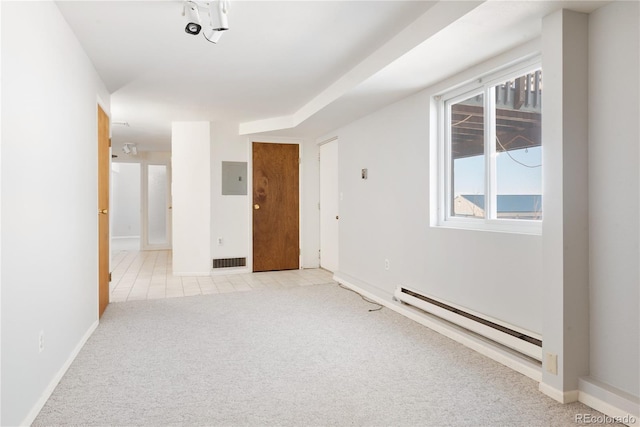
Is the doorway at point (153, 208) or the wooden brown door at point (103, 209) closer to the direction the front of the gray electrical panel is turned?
the wooden brown door

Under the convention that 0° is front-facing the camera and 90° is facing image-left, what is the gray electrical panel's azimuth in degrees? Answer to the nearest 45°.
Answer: approximately 0°

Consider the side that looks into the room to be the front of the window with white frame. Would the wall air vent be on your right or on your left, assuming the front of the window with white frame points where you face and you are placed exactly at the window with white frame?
on your right

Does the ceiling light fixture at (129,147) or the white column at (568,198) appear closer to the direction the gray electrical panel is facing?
the white column

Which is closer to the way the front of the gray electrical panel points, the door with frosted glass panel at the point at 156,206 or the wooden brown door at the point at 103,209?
the wooden brown door

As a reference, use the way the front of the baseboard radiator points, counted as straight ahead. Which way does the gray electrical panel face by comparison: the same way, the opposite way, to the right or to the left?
to the left

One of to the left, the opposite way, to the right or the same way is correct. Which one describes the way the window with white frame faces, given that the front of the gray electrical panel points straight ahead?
to the right

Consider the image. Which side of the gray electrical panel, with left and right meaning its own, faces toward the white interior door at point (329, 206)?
left

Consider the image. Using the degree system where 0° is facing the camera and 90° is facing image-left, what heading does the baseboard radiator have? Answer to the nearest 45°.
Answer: approximately 45°
